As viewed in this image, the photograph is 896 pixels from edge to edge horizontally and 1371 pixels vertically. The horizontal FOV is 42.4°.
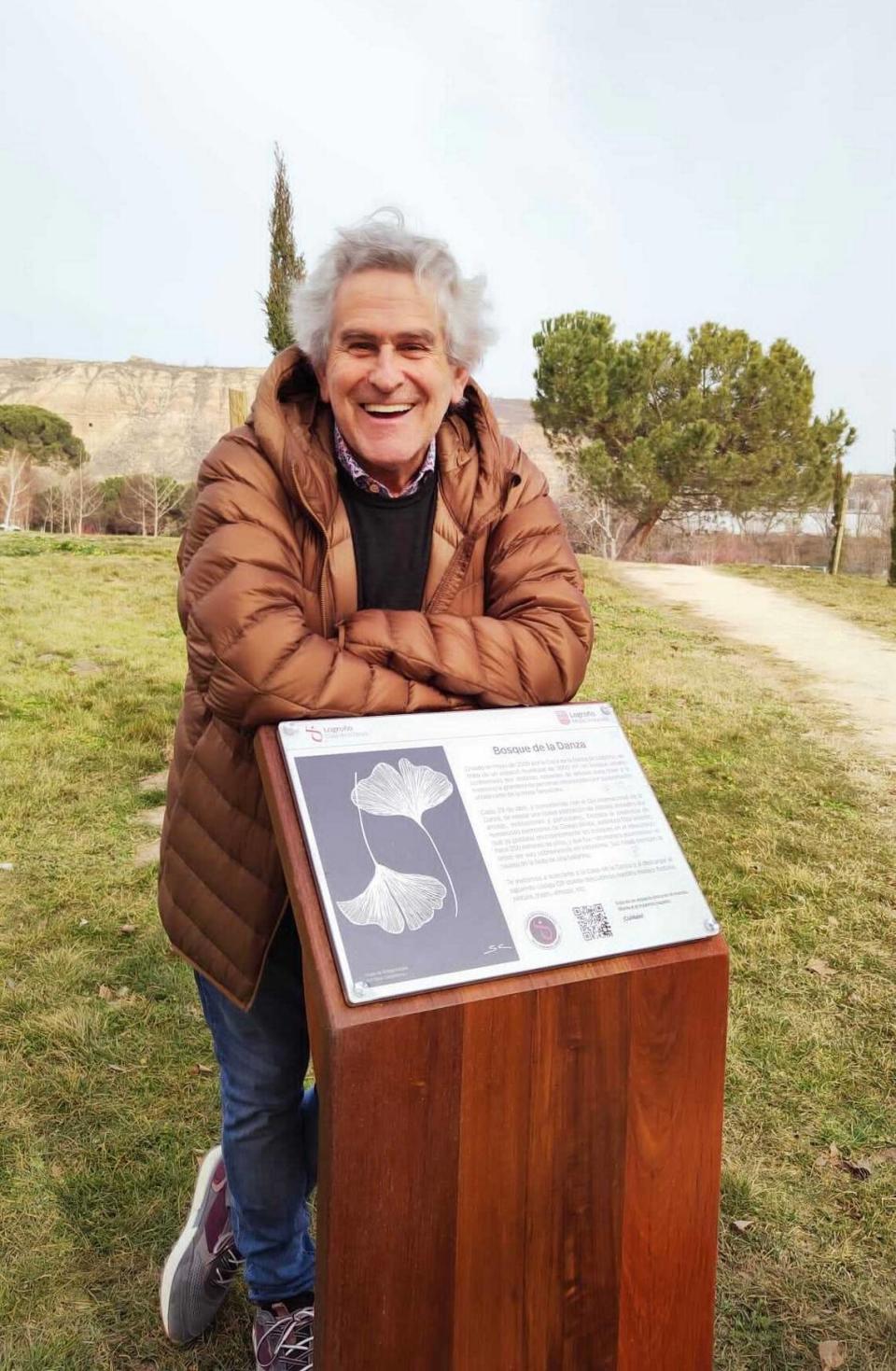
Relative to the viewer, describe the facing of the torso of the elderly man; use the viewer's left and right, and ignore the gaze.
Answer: facing the viewer

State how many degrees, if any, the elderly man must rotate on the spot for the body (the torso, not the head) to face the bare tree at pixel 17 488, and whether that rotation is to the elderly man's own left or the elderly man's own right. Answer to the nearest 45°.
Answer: approximately 180°

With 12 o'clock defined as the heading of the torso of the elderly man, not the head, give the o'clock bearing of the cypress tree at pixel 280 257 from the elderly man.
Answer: The cypress tree is roughly at 6 o'clock from the elderly man.

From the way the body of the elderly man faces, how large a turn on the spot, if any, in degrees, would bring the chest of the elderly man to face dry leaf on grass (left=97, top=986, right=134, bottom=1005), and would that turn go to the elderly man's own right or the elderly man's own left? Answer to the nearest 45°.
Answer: approximately 135° to the elderly man's own right

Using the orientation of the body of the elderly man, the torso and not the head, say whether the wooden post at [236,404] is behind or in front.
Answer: behind

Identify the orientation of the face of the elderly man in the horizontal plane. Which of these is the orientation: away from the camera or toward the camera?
toward the camera

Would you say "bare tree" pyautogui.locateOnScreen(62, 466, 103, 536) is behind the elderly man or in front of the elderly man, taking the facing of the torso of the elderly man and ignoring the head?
behind
